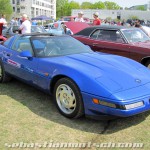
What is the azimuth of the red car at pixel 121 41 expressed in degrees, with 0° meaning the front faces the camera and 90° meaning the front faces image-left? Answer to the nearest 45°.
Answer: approximately 315°

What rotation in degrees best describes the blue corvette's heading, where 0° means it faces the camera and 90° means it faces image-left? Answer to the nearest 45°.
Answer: approximately 315°

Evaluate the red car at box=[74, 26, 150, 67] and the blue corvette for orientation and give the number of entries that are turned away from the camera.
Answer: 0

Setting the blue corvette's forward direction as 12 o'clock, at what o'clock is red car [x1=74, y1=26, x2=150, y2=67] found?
The red car is roughly at 8 o'clock from the blue corvette.

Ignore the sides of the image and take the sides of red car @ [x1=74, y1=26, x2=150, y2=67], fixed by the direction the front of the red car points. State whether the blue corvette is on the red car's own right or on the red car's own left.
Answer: on the red car's own right
